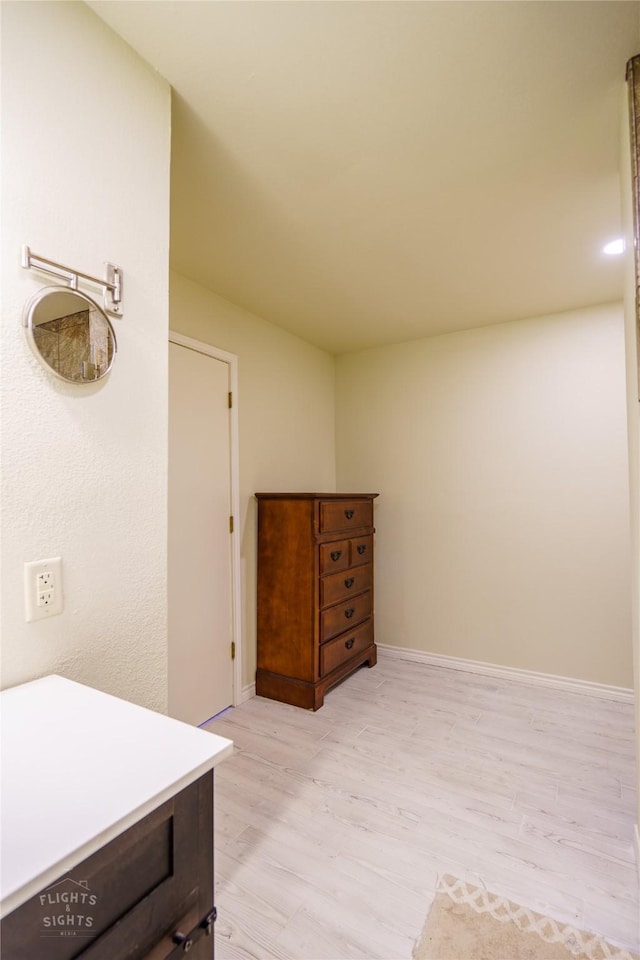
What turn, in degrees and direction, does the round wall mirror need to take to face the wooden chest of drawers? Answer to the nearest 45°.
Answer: approximately 90° to its left

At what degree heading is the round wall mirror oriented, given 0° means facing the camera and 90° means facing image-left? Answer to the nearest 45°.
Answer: approximately 315°

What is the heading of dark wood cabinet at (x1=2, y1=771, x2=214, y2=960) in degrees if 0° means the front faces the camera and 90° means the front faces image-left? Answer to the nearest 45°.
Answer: approximately 315°

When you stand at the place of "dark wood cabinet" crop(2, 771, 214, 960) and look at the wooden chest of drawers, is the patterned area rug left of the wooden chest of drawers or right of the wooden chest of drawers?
right

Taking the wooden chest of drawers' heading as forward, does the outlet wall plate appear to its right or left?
on its right

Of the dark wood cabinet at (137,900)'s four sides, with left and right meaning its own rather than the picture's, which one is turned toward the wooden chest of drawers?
left
